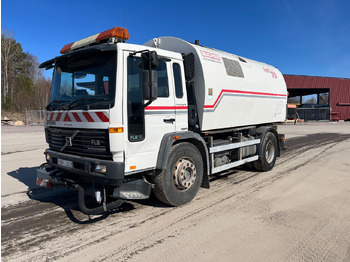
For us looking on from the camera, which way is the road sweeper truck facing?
facing the viewer and to the left of the viewer

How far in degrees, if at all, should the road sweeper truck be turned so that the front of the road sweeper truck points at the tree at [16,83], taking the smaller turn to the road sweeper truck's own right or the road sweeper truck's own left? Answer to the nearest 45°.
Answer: approximately 90° to the road sweeper truck's own right
